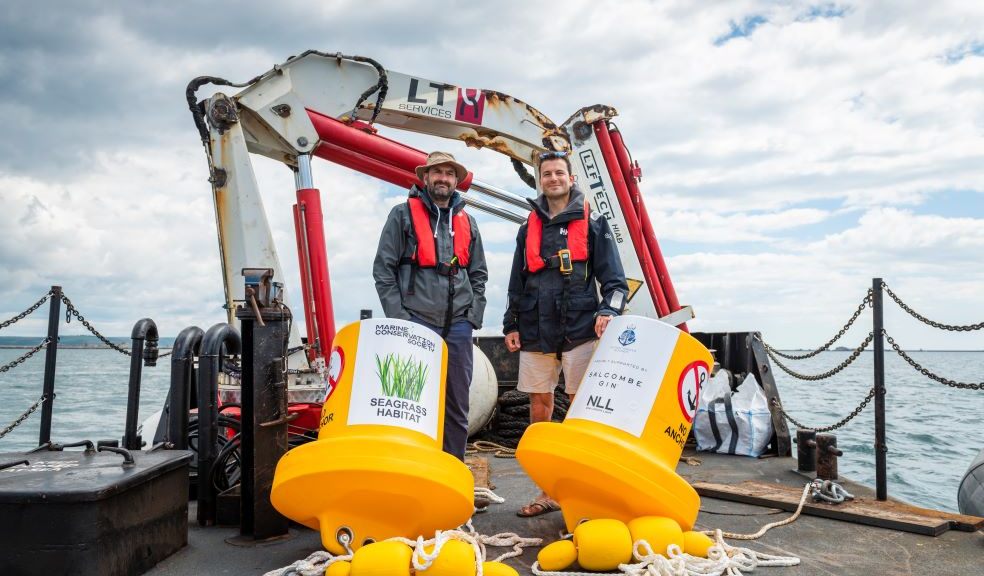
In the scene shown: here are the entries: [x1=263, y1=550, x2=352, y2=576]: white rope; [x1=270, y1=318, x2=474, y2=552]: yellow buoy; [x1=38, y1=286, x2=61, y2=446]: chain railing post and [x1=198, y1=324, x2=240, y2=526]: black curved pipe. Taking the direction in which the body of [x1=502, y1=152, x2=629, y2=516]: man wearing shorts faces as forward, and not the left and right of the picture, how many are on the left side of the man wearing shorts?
0

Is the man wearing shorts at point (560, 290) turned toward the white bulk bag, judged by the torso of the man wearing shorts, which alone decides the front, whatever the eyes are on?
no

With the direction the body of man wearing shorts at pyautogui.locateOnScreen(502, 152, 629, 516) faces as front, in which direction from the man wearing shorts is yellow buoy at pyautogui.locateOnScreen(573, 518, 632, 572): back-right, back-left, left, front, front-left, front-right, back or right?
front

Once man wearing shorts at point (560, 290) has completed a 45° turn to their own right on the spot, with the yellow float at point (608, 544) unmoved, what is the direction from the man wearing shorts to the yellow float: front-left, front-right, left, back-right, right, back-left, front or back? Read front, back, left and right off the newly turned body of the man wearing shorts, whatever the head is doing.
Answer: front-left

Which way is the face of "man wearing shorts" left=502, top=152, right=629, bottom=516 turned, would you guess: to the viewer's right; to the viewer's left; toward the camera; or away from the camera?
toward the camera

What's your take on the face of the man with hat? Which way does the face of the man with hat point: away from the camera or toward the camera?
toward the camera

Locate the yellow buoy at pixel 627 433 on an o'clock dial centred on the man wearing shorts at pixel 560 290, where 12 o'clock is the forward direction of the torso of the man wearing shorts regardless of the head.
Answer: The yellow buoy is roughly at 11 o'clock from the man wearing shorts.

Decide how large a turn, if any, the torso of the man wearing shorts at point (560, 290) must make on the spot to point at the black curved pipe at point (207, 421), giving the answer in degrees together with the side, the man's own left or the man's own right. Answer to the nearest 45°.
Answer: approximately 90° to the man's own right

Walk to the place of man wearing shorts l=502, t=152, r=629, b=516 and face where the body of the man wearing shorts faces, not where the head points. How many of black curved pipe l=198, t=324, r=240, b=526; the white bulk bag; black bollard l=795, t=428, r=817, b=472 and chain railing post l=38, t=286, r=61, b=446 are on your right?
2

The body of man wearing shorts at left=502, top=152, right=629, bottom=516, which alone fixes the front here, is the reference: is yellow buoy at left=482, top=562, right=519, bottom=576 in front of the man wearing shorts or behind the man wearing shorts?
in front

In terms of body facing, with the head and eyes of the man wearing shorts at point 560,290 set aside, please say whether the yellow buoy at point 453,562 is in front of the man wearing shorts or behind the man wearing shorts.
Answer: in front

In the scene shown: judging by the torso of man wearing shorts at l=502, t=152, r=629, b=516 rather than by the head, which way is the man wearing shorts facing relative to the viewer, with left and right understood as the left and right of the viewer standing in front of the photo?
facing the viewer
